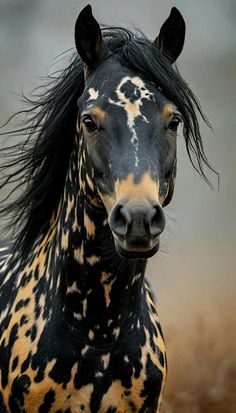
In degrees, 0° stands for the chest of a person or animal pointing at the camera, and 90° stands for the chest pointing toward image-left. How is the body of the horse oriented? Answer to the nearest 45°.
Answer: approximately 315°
